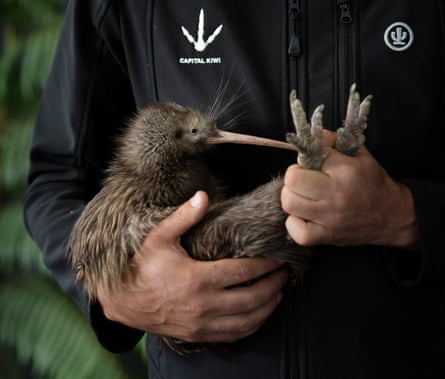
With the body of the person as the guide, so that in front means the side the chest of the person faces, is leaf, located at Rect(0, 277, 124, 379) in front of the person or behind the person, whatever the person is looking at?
behind

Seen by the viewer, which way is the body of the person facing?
toward the camera
